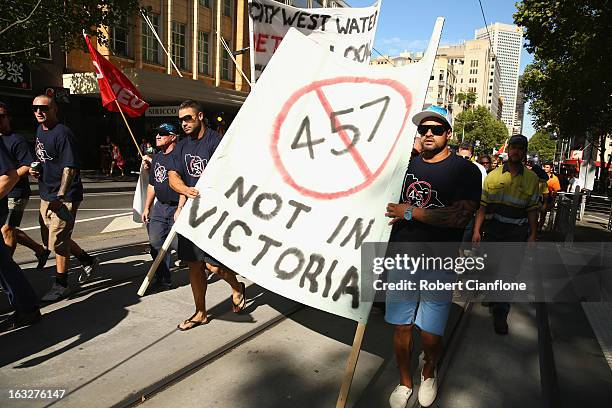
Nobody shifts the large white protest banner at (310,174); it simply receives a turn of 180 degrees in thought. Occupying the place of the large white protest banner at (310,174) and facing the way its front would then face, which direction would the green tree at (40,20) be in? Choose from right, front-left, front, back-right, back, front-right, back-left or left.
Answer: front-left

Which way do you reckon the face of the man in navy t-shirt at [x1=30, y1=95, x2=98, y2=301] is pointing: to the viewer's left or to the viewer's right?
to the viewer's left

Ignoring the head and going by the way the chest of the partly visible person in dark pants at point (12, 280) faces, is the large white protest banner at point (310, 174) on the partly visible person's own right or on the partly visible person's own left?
on the partly visible person's own left

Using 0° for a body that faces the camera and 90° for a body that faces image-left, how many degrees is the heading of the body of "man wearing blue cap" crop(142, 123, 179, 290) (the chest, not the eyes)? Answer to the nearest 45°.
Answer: approximately 45°

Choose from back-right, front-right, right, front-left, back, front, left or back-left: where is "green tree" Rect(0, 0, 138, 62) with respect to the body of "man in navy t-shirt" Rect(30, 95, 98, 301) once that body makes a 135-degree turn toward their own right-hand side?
front

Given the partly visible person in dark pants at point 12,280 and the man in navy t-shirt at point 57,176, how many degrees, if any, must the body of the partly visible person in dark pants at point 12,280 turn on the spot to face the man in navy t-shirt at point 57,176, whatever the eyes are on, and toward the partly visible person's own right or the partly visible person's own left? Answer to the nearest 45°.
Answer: approximately 135° to the partly visible person's own right

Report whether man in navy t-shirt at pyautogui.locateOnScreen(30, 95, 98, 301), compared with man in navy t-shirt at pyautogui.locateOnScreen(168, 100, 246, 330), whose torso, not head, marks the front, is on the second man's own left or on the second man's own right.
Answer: on the second man's own right

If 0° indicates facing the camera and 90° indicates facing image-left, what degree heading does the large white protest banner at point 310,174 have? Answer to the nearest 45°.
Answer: approximately 0°
